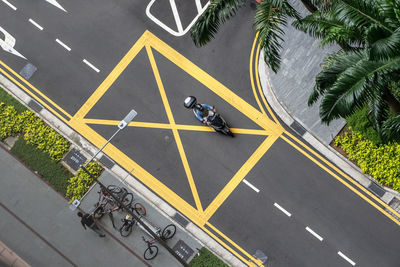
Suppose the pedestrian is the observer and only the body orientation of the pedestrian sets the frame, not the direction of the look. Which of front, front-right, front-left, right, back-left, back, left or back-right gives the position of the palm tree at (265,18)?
right
